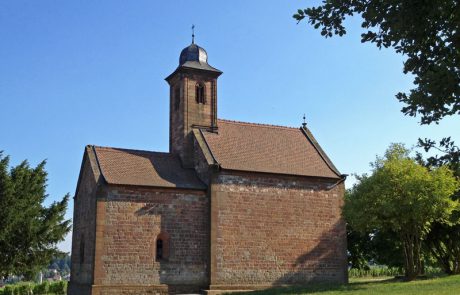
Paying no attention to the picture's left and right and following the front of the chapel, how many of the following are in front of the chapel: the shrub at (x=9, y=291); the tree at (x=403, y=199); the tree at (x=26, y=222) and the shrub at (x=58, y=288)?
1

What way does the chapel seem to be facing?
to the viewer's right

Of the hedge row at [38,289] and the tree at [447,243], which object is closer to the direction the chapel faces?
the tree

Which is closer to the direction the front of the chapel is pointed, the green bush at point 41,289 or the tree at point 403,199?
the tree
